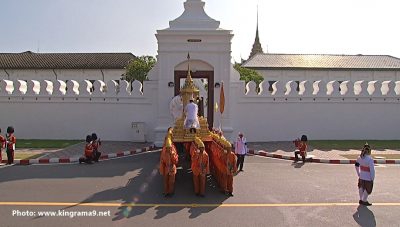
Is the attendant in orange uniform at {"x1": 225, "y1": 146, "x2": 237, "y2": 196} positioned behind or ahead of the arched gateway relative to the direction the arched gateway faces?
ahead

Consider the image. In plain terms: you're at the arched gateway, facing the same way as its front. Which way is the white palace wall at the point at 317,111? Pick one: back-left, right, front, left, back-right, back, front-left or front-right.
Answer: left

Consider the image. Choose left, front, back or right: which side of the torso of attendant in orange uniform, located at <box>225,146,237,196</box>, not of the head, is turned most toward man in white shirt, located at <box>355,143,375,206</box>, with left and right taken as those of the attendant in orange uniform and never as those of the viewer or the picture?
left

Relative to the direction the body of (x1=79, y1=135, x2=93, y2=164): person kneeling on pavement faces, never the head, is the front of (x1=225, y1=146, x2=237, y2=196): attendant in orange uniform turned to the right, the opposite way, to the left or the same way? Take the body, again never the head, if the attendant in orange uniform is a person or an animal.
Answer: to the right

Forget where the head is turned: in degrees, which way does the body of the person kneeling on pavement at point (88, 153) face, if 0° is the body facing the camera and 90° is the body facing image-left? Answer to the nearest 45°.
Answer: approximately 270°

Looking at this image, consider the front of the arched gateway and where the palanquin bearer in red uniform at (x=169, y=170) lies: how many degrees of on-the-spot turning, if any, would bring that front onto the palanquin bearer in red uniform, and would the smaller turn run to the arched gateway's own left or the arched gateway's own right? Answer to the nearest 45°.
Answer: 0° — it already faces them

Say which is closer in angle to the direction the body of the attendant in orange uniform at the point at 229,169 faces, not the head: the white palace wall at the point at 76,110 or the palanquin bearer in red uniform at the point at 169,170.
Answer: the palanquin bearer in red uniform

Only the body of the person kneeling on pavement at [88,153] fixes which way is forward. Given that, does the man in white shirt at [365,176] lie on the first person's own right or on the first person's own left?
on the first person's own right

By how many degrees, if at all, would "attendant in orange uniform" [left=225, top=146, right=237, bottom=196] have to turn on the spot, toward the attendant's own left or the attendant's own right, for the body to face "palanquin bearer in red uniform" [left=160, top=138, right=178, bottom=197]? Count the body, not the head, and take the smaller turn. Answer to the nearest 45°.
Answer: approximately 90° to the attendant's own right

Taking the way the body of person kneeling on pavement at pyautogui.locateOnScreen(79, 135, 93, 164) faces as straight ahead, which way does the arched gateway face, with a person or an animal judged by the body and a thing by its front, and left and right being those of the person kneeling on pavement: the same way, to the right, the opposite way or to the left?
to the right

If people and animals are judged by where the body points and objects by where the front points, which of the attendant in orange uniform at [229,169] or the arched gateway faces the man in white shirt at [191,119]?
the arched gateway

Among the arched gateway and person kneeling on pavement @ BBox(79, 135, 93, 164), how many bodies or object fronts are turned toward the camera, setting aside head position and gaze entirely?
1
